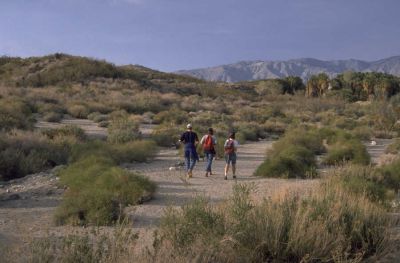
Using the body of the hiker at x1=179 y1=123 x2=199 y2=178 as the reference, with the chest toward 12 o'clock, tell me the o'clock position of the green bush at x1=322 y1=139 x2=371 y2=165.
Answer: The green bush is roughly at 2 o'clock from the hiker.

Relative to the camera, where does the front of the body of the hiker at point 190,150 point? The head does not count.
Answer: away from the camera

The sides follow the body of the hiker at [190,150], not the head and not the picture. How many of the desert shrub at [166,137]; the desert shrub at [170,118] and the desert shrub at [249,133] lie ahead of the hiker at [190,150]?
3

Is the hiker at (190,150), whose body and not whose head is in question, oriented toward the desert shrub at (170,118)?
yes

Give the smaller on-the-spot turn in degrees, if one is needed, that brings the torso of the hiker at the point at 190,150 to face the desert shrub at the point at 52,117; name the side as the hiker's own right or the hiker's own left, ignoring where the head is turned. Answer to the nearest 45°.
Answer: approximately 45° to the hiker's own left

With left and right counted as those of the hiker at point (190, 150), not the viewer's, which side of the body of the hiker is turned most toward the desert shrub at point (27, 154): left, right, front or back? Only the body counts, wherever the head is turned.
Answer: left

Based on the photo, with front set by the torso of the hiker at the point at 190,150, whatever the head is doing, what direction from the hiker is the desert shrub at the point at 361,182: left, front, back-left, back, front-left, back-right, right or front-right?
back-right

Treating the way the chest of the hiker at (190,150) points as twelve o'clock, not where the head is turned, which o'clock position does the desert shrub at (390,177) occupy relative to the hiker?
The desert shrub is roughly at 4 o'clock from the hiker.

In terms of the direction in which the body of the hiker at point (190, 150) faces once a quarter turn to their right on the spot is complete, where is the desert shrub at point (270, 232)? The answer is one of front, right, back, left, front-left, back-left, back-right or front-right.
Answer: right

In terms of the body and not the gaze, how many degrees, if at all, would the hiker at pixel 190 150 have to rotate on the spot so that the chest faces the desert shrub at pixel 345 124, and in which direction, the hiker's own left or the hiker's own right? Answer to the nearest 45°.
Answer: approximately 45° to the hiker's own right

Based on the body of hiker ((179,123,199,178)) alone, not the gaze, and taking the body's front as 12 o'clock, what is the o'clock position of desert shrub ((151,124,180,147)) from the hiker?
The desert shrub is roughly at 12 o'clock from the hiker.
